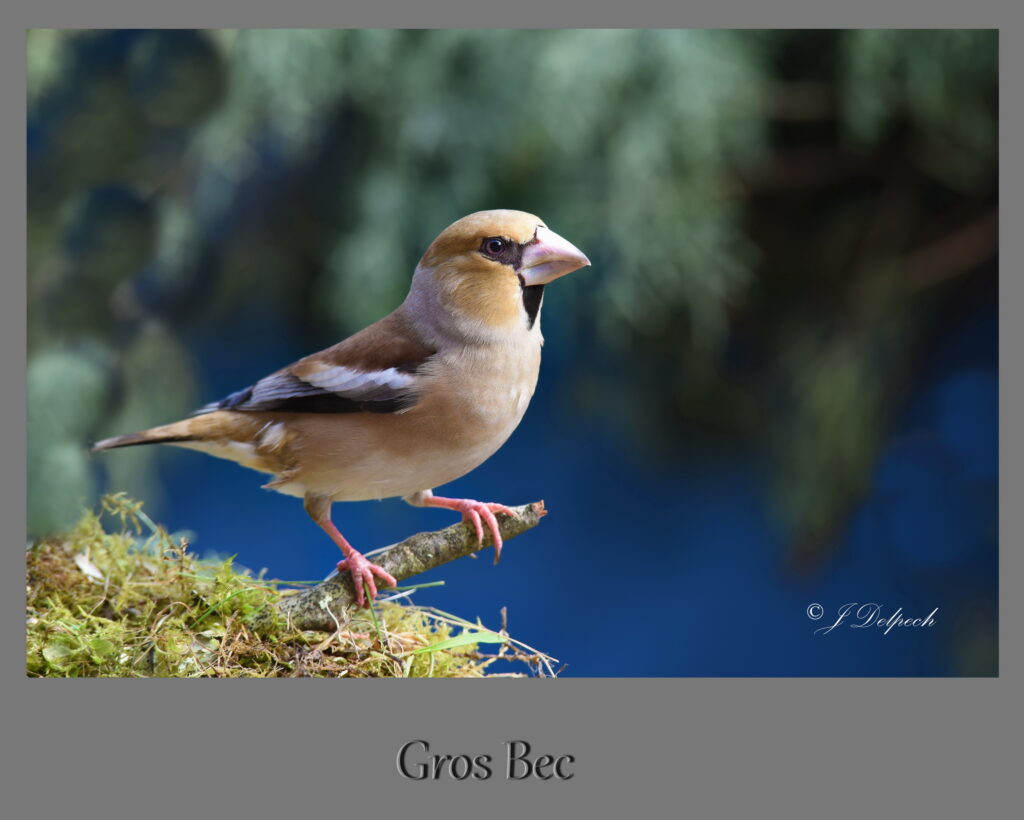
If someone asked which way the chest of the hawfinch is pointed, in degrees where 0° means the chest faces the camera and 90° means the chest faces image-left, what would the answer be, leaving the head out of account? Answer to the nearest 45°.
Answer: approximately 270°
